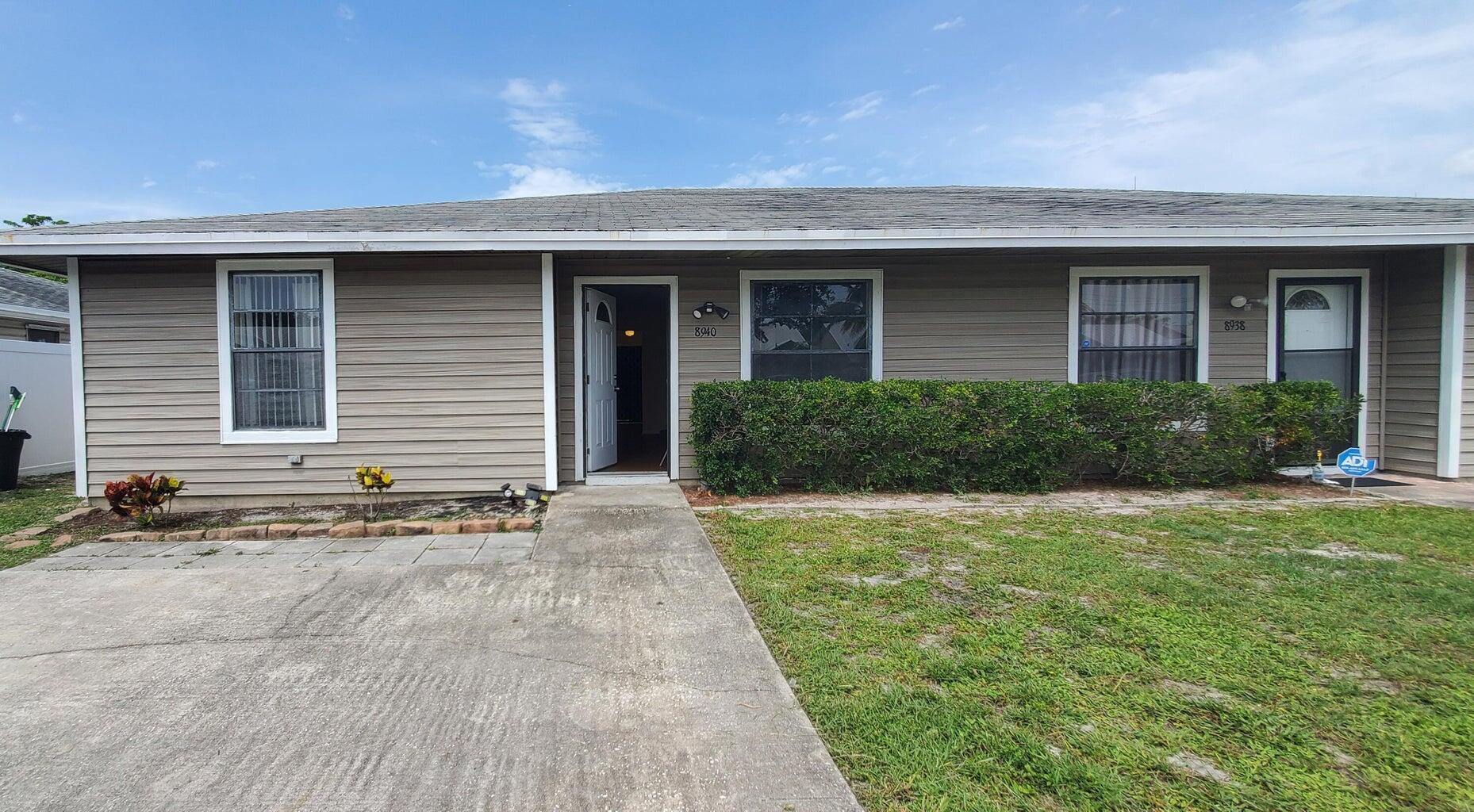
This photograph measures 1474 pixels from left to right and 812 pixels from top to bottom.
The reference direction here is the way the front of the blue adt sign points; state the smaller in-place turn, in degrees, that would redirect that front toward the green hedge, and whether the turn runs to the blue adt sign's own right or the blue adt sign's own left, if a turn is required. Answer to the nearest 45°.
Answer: approximately 45° to the blue adt sign's own right

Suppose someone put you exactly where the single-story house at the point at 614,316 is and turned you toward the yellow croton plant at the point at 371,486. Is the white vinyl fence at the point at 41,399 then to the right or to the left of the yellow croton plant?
right

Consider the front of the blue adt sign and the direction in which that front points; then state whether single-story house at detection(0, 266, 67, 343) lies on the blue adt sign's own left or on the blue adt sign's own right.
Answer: on the blue adt sign's own right

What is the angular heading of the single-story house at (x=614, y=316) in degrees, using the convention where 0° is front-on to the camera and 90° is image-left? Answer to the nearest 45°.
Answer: approximately 0°

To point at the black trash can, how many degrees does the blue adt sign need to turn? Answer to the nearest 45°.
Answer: approximately 45° to its right

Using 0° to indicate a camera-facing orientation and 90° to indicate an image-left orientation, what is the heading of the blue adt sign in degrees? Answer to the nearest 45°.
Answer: approximately 0°

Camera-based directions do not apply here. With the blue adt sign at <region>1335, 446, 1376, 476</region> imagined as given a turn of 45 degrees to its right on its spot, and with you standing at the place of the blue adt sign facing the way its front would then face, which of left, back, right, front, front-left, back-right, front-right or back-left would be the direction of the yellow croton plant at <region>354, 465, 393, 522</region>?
front

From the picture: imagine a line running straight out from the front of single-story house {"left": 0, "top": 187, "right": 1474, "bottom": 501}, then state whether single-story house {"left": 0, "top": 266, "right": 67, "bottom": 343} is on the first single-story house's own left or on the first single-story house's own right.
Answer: on the first single-story house's own right

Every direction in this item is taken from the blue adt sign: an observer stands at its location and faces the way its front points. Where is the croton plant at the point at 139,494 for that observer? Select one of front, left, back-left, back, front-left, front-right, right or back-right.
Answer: front-right
